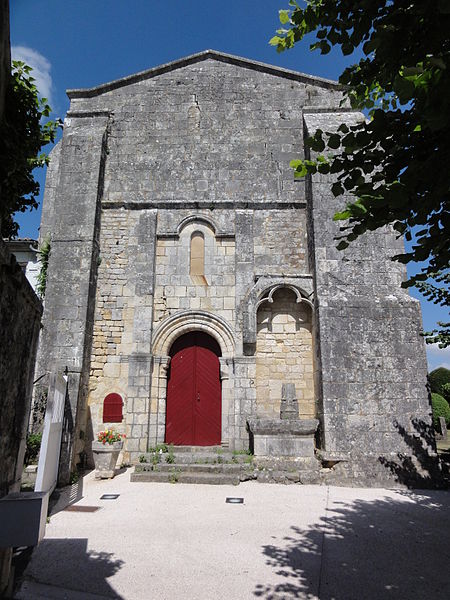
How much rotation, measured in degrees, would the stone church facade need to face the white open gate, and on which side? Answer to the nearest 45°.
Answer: approximately 45° to its right

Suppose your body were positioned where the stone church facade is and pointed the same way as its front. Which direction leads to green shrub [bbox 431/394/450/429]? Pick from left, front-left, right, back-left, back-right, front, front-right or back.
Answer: back-left

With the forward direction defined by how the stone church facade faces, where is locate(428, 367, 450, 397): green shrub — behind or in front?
behind

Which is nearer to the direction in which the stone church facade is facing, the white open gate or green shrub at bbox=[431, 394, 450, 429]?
the white open gate

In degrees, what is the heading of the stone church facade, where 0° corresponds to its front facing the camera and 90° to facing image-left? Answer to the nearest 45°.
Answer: approximately 0°
